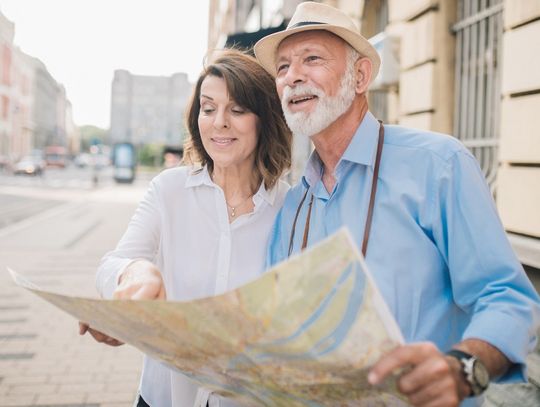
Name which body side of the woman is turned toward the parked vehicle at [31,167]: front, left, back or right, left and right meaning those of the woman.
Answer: back

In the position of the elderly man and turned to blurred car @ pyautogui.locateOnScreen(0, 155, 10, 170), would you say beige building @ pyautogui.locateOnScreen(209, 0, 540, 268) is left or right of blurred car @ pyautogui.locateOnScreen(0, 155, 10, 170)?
right

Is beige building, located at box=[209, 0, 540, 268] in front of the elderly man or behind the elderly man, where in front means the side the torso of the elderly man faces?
behind

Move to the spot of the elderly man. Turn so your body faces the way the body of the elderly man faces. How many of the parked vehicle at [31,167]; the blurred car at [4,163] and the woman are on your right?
3

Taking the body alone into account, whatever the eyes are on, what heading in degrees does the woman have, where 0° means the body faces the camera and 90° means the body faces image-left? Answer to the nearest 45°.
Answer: approximately 0°

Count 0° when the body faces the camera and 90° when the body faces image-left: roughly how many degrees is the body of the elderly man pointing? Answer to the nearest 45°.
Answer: approximately 45°

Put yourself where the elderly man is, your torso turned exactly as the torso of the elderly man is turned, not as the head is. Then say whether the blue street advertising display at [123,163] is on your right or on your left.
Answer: on your right

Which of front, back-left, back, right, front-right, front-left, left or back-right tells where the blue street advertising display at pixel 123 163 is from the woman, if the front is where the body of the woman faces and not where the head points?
back
